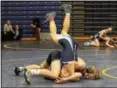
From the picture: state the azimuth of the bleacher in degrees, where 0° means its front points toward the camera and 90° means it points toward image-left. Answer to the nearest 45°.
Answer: approximately 0°
